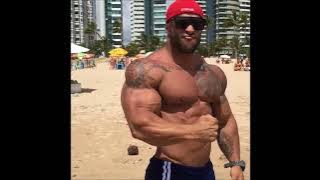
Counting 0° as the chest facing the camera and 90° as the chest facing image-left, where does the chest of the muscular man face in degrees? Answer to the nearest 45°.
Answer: approximately 315°
